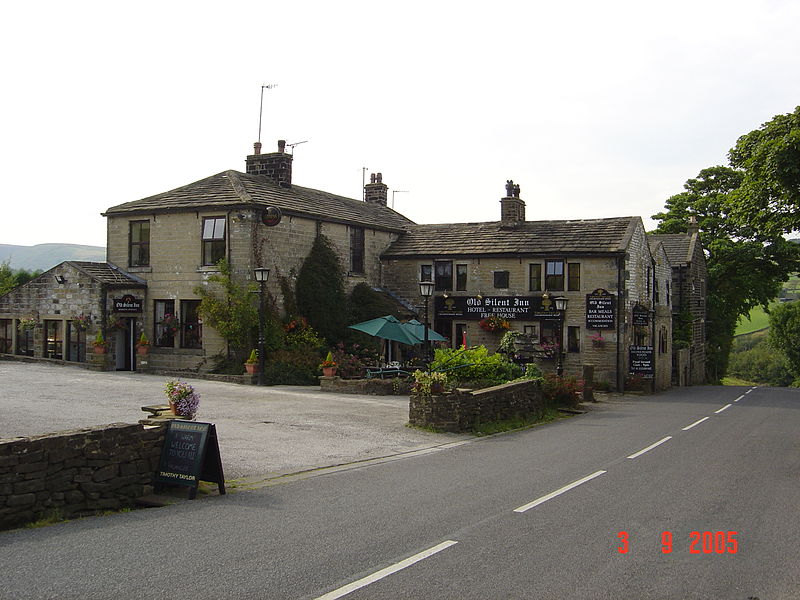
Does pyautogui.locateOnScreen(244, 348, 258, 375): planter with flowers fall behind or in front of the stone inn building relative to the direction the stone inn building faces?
in front

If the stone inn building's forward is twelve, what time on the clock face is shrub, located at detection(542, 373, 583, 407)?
The shrub is roughly at 11 o'clock from the stone inn building.

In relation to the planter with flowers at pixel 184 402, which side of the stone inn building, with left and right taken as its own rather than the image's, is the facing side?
front

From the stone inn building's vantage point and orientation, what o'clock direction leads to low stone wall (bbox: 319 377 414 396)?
The low stone wall is roughly at 12 o'clock from the stone inn building.

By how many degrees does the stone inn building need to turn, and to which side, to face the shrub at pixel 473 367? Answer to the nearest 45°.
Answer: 0° — it already faces it

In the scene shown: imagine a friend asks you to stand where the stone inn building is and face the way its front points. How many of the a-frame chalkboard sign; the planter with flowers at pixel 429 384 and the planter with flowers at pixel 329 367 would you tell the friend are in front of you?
3

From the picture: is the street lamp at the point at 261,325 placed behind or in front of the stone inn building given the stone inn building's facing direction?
in front

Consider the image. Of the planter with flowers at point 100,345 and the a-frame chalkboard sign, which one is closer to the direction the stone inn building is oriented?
the a-frame chalkboard sign

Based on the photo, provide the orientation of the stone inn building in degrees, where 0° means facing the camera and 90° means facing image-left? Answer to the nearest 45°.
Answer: approximately 0°

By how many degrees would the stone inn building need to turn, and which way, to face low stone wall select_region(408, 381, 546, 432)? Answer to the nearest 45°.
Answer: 0° — it already faces it

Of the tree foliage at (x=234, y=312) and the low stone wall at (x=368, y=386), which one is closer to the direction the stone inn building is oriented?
the low stone wall
